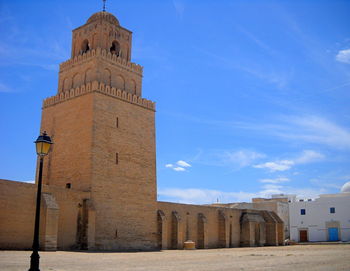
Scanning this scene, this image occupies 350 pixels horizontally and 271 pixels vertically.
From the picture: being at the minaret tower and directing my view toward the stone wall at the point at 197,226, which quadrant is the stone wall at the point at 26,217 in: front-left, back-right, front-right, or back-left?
back-right

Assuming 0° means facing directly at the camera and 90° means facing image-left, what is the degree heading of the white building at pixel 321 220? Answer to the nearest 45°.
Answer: approximately 0°
